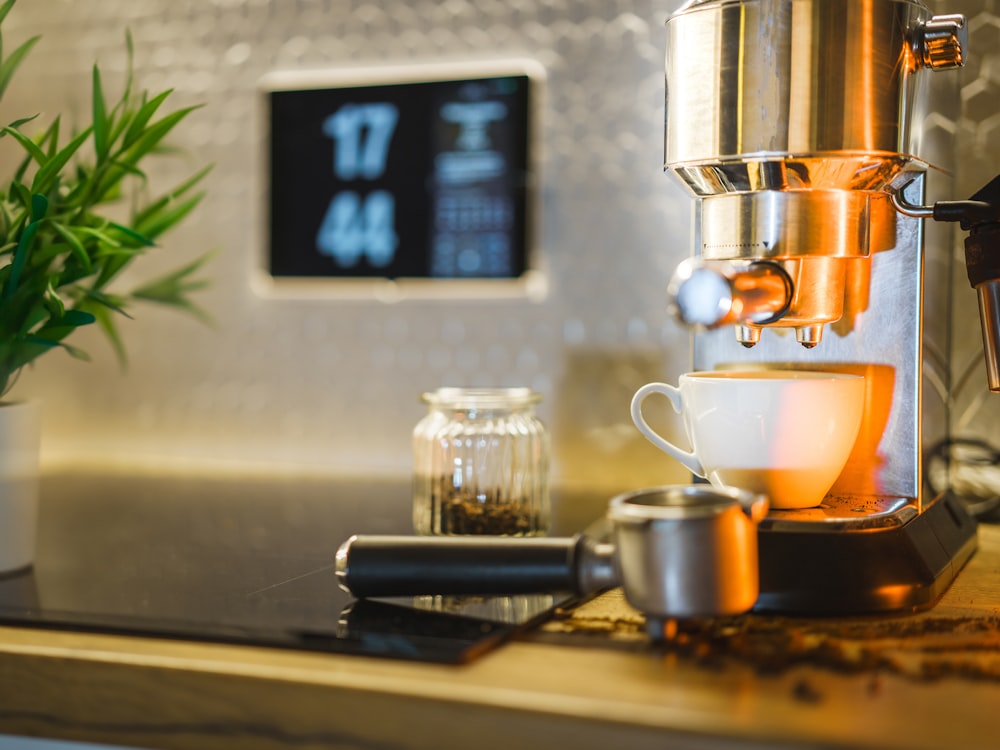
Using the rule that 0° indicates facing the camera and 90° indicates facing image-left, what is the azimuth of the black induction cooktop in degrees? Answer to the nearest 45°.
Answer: approximately 0°

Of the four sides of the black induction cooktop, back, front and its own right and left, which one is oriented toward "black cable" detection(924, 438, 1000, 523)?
left
